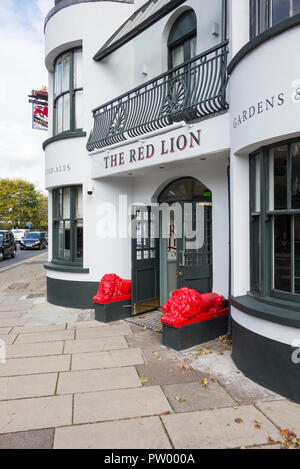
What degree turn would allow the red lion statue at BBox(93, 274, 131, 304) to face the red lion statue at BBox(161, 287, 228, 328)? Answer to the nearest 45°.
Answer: approximately 90° to its left

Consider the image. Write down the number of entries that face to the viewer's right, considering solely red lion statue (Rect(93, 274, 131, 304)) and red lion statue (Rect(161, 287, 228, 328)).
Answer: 0

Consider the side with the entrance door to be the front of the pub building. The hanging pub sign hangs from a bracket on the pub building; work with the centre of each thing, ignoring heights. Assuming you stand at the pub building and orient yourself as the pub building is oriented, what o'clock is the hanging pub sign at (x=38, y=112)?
The hanging pub sign is roughly at 3 o'clock from the pub building.

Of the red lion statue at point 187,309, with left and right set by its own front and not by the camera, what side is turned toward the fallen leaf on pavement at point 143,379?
front

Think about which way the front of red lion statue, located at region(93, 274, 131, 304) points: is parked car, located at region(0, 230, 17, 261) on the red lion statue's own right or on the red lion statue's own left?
on the red lion statue's own right

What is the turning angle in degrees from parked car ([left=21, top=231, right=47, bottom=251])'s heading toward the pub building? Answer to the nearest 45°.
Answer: approximately 45° to its left

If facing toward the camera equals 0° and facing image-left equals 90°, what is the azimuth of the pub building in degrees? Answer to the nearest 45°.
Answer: approximately 45°

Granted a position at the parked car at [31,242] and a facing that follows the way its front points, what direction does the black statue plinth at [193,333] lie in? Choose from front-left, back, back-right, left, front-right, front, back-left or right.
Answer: front-left

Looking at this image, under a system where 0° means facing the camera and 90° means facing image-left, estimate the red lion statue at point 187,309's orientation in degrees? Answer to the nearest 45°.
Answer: approximately 45°

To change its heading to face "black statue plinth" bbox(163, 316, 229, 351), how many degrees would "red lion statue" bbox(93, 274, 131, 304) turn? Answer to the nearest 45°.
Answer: approximately 90° to its left

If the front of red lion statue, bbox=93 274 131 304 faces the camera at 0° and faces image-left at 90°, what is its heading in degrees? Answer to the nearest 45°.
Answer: approximately 45°
